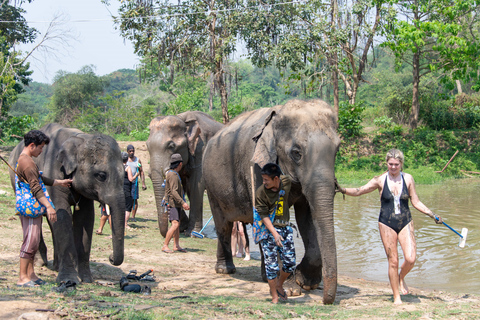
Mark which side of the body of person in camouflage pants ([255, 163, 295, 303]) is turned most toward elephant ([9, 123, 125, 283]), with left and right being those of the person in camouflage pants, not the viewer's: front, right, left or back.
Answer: right

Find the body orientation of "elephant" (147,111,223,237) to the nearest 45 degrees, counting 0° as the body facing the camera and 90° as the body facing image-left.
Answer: approximately 45°

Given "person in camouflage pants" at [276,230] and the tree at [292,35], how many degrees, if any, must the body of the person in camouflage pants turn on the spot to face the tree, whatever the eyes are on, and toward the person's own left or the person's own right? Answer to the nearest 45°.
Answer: approximately 180°

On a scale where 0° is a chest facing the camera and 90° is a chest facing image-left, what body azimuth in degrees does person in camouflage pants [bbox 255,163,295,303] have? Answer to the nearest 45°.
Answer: approximately 0°

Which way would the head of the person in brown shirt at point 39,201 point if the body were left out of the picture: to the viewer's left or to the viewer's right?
to the viewer's right

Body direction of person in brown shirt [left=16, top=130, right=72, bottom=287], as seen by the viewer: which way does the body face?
to the viewer's right

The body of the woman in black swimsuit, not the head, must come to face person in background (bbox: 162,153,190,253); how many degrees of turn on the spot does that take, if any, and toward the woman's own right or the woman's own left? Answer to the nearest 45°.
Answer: approximately 135° to the woman's own right
